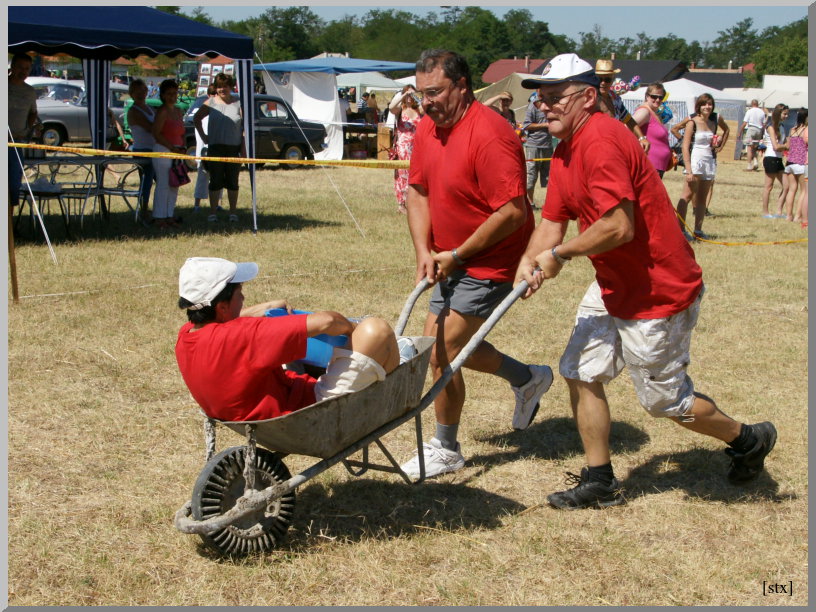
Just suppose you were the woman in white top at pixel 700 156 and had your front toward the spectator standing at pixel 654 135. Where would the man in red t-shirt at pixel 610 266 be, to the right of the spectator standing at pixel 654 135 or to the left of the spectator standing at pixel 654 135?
left

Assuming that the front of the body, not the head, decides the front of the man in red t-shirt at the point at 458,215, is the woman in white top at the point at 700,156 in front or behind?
behind

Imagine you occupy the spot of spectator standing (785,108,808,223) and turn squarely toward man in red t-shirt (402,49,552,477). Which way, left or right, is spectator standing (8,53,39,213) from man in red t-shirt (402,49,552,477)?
right

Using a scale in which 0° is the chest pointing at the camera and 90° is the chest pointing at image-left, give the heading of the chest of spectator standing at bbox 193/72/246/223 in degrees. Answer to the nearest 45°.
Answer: approximately 0°

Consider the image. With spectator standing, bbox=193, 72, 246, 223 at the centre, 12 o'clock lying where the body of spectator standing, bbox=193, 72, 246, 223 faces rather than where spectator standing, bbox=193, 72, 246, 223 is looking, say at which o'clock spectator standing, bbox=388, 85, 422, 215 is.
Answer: spectator standing, bbox=388, 85, 422, 215 is roughly at 8 o'clock from spectator standing, bbox=193, 72, 246, 223.

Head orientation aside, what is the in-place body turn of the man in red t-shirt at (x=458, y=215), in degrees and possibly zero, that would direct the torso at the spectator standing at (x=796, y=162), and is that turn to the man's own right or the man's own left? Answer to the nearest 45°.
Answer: approximately 180°

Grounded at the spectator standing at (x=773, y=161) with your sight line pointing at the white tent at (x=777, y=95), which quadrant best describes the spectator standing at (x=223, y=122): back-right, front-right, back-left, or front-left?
back-left
